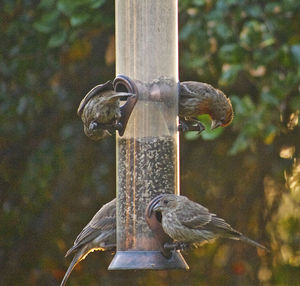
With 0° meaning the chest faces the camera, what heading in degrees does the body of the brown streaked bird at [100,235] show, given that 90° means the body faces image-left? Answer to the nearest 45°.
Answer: approximately 270°

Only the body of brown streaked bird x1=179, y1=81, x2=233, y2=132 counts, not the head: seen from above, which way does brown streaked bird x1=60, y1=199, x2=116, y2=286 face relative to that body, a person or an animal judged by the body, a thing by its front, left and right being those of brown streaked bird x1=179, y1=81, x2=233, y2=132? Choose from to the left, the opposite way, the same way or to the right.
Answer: the same way

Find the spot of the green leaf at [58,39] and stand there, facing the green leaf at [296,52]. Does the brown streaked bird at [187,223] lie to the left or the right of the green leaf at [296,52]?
right

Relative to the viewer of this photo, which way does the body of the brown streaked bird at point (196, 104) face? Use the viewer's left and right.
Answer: facing to the right of the viewer

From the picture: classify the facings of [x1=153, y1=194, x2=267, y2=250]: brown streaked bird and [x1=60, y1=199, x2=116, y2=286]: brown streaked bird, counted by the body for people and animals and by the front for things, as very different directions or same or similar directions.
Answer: very different directions

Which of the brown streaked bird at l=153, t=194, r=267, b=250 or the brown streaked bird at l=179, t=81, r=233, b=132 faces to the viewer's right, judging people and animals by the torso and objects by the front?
the brown streaked bird at l=179, t=81, r=233, b=132

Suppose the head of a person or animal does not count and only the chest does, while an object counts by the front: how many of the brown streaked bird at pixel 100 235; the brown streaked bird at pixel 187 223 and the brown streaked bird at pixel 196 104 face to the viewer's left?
1

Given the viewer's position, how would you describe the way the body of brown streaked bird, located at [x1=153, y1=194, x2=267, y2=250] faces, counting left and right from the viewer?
facing to the left of the viewer
